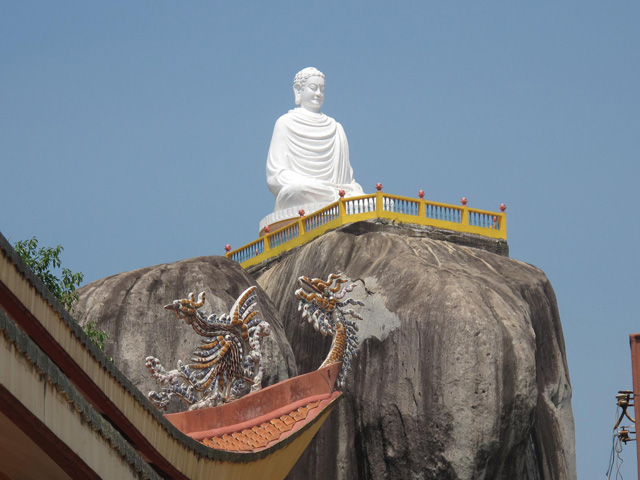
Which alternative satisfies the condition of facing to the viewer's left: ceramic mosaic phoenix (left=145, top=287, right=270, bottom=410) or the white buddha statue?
the ceramic mosaic phoenix

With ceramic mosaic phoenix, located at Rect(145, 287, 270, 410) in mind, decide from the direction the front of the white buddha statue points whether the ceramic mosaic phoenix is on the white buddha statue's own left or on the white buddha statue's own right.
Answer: on the white buddha statue's own right

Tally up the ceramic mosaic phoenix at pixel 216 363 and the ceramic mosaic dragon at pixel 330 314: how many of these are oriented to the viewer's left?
2

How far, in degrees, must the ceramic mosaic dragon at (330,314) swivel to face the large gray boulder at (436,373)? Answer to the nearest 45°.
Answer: approximately 135° to its right

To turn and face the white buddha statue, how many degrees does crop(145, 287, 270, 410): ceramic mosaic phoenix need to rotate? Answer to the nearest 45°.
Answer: approximately 90° to its right

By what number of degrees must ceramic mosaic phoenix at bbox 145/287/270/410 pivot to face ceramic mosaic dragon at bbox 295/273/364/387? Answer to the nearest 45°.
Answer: approximately 135° to its right

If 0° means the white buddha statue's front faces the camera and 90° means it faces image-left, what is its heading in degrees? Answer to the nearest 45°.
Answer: approximately 315°

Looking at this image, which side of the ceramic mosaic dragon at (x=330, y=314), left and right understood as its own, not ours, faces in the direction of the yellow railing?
right

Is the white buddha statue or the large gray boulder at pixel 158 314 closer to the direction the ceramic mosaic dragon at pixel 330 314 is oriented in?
the large gray boulder

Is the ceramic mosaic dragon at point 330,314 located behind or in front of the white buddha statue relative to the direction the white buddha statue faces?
in front

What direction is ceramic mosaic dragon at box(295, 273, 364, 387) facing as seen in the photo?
to the viewer's left

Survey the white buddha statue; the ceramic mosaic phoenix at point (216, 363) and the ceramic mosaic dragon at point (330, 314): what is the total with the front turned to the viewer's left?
2

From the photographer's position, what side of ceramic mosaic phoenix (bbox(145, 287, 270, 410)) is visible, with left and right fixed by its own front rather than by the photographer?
left
